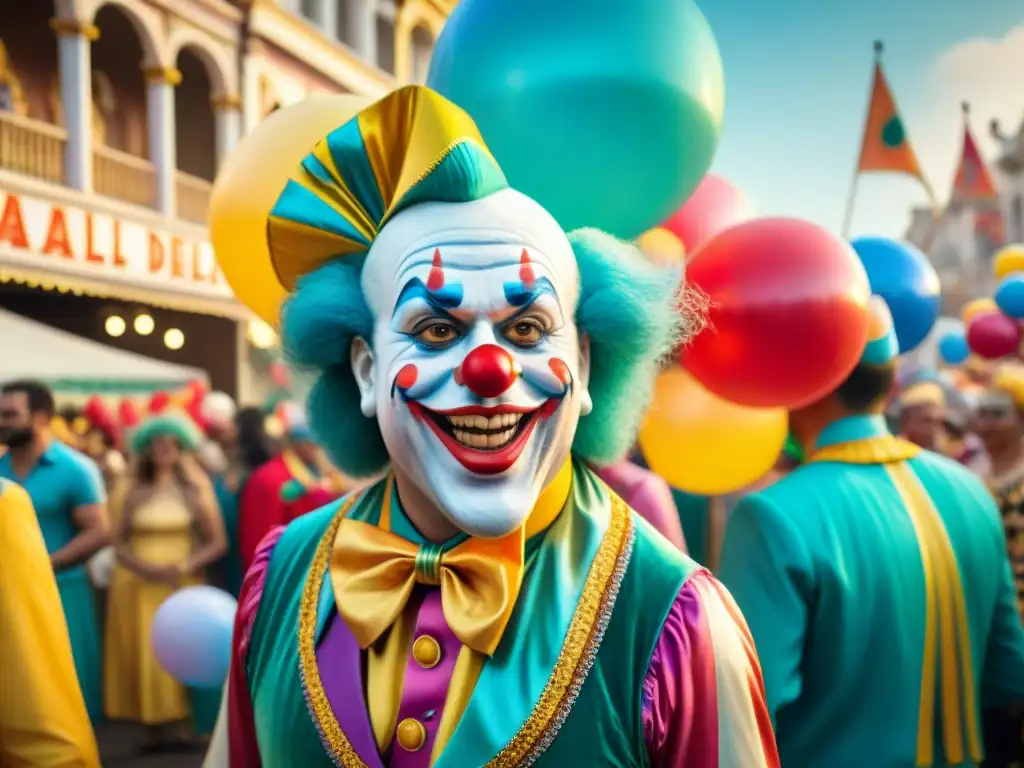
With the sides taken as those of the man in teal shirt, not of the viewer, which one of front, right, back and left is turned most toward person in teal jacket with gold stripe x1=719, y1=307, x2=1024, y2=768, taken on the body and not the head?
left

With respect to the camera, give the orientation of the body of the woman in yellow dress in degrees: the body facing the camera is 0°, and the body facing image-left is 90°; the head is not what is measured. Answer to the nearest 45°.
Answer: approximately 0°

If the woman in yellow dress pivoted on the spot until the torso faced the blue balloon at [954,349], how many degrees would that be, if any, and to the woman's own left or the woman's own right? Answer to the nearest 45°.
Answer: approximately 90° to the woman's own left

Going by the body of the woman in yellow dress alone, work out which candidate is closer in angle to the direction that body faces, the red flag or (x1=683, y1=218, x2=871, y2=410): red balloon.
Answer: the red balloon

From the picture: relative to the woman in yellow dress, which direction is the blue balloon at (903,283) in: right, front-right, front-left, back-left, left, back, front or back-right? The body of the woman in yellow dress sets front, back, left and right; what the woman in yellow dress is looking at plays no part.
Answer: front-left

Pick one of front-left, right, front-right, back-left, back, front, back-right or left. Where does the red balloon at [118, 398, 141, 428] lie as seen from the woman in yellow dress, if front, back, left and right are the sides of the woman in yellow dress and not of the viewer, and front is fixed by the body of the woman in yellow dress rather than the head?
back

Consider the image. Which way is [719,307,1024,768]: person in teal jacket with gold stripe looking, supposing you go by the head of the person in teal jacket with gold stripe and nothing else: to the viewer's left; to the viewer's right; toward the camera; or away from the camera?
away from the camera

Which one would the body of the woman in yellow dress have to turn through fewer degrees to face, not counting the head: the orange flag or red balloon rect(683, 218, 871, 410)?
the red balloon

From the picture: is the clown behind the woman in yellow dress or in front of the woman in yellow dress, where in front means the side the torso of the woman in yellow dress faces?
in front

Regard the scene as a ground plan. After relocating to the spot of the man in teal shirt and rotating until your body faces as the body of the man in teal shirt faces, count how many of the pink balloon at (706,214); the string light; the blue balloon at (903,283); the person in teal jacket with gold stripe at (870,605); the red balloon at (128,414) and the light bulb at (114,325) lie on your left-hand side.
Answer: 3

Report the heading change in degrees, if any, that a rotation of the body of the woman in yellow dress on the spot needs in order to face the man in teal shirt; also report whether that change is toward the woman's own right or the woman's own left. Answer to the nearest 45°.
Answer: approximately 45° to the woman's own right
